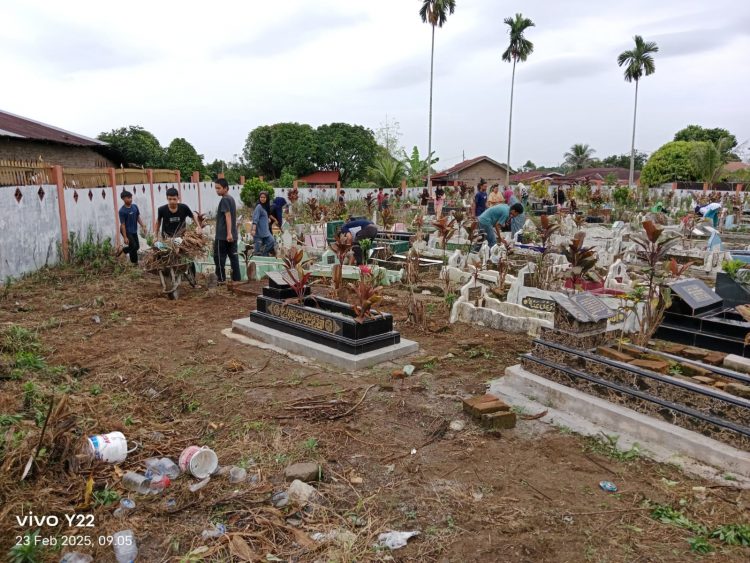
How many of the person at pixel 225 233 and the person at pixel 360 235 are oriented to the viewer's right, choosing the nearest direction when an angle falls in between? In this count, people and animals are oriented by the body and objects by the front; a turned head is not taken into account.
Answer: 0

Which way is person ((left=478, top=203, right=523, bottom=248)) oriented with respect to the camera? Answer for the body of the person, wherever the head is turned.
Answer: to the viewer's right

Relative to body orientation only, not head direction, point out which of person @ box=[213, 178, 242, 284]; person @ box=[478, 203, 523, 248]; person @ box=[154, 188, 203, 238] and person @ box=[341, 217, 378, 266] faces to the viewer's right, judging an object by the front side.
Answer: person @ box=[478, 203, 523, 248]

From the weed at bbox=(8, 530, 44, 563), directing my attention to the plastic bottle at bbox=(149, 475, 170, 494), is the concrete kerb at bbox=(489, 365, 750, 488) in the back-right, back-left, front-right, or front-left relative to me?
front-right

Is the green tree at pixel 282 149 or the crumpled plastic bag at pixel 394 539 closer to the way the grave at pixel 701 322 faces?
the crumpled plastic bag

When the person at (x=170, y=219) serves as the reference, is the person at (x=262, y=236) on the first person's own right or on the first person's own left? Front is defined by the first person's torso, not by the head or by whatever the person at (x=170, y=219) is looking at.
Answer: on the first person's own left

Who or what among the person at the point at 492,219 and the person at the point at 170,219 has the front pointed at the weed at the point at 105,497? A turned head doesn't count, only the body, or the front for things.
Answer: the person at the point at 170,219

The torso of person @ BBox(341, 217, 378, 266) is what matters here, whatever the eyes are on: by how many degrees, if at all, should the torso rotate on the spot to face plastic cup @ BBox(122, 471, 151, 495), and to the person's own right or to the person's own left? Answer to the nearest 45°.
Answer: approximately 90° to the person's own left

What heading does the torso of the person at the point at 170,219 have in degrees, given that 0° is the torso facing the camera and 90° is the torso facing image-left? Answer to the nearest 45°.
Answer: approximately 0°

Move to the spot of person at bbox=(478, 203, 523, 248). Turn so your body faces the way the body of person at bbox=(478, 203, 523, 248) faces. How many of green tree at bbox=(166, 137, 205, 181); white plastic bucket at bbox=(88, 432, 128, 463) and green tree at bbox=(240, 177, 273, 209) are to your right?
1

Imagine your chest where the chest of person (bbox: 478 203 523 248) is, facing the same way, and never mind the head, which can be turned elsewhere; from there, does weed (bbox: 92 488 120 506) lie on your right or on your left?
on your right

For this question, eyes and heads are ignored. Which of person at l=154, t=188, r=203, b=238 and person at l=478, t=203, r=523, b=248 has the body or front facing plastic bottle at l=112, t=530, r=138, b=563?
person at l=154, t=188, r=203, b=238

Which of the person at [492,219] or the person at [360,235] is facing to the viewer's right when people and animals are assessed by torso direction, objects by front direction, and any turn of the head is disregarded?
the person at [492,219]

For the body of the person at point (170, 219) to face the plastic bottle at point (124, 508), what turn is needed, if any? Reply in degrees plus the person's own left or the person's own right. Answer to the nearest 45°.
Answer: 0° — they already face it

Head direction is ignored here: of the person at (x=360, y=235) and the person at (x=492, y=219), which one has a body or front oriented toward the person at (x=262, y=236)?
the person at (x=360, y=235)

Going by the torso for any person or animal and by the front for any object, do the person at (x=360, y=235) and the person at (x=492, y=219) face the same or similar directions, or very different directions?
very different directions
